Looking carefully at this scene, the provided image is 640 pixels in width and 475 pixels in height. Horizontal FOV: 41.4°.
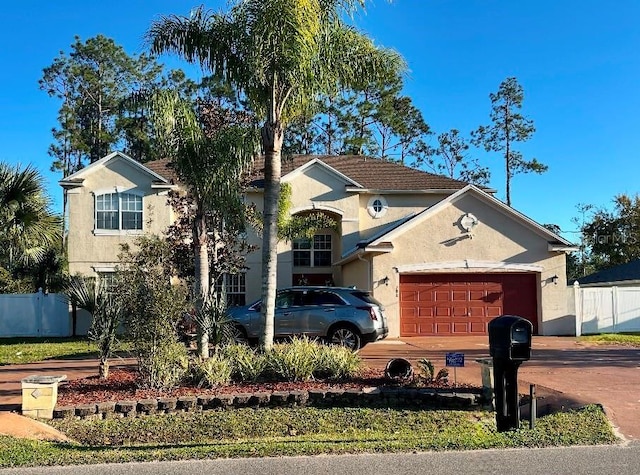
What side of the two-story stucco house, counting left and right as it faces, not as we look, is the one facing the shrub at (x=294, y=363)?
front

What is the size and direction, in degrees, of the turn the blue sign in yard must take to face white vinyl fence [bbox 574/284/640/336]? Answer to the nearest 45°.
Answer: approximately 180°

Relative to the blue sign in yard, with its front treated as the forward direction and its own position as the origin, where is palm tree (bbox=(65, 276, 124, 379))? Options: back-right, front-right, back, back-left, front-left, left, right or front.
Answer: right

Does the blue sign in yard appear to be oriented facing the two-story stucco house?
no

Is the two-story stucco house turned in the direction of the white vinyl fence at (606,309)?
no

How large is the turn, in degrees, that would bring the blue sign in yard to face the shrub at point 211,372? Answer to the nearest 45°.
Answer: approximately 90° to its right

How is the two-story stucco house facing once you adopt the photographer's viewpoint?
facing the viewer

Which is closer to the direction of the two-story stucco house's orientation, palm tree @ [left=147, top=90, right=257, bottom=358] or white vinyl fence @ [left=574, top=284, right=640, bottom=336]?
the palm tree

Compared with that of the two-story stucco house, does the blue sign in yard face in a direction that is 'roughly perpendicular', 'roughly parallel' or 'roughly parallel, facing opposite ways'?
roughly parallel

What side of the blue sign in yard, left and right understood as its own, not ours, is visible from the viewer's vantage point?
front

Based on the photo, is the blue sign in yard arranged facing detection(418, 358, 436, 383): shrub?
no

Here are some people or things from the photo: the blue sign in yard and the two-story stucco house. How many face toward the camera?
2

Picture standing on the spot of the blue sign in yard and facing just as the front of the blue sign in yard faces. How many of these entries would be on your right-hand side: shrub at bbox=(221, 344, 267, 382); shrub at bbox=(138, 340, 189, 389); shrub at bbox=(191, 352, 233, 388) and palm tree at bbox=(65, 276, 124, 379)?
4

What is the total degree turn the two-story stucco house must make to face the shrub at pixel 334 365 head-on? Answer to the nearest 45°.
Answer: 0° — it already faces it

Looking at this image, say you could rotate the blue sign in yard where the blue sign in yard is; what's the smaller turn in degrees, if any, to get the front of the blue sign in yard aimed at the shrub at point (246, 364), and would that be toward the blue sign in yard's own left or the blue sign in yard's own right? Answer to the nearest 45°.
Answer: approximately 90° to the blue sign in yard's own right

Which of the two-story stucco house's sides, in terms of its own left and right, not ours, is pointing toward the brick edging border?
front
